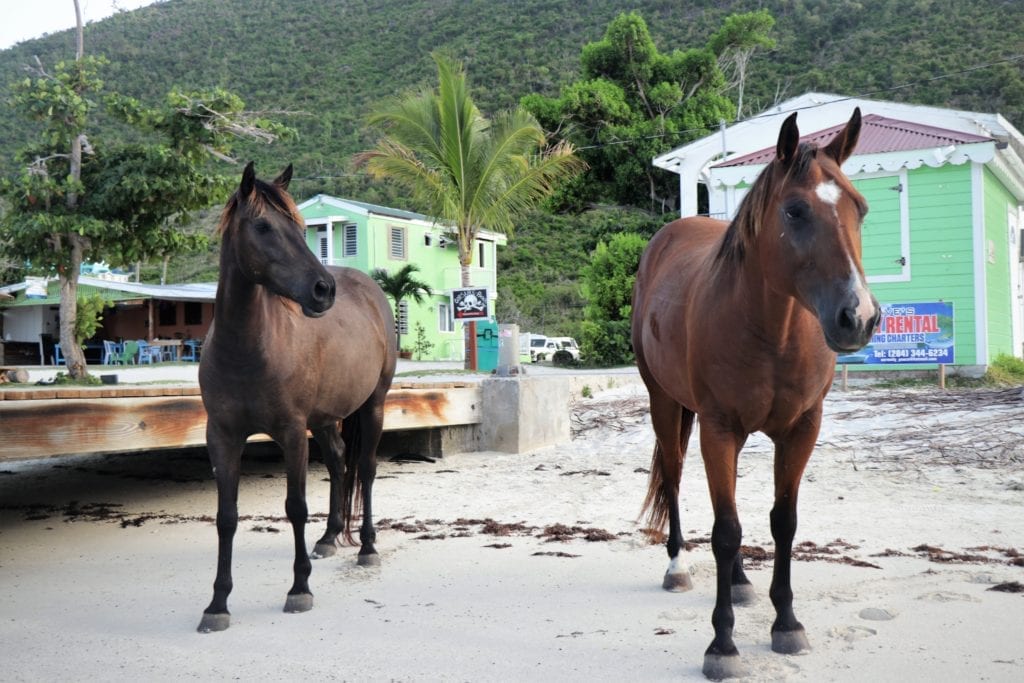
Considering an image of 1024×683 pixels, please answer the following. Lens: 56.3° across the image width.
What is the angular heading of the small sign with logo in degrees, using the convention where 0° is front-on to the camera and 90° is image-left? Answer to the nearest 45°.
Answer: approximately 0°

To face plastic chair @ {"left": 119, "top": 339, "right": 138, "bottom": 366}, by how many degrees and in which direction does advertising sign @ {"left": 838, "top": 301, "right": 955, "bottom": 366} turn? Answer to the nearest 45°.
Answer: approximately 90° to its right

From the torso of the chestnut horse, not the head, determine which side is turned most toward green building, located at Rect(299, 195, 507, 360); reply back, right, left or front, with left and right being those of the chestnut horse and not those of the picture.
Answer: back

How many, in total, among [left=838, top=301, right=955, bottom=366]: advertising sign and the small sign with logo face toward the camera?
2

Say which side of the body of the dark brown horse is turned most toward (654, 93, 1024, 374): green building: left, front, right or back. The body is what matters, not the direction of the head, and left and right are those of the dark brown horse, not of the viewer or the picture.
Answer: back

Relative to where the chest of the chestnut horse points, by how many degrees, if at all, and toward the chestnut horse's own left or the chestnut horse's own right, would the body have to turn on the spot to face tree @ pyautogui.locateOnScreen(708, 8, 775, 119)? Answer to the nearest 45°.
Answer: approximately 135° to the chestnut horse's own left

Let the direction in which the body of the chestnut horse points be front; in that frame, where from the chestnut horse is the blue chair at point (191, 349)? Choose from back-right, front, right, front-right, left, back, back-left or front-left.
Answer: back

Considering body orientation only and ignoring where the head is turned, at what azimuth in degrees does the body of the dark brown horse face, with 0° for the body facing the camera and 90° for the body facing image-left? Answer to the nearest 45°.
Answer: approximately 45°

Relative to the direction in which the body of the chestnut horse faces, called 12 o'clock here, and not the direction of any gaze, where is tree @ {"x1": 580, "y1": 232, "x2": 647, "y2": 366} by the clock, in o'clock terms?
The tree is roughly at 7 o'clock from the chestnut horse.

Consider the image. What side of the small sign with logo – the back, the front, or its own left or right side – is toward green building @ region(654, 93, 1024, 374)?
left

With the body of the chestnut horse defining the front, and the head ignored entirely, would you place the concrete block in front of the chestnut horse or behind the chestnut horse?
behind

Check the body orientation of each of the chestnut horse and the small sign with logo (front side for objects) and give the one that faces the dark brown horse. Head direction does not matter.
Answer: the small sign with logo

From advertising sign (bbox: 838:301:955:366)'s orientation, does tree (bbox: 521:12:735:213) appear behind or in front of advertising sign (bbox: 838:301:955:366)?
behind

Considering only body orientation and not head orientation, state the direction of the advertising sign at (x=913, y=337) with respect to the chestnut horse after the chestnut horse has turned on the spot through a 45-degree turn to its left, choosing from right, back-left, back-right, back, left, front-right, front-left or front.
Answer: left

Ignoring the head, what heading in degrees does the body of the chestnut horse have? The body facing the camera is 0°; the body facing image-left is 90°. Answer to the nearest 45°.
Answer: approximately 315°
